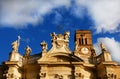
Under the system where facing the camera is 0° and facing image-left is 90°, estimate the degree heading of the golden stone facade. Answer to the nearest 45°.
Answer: approximately 0°
